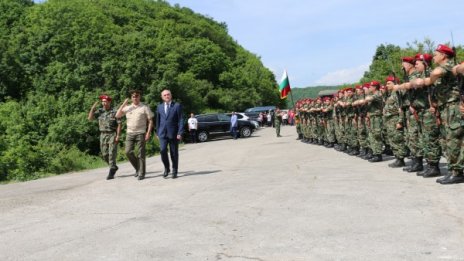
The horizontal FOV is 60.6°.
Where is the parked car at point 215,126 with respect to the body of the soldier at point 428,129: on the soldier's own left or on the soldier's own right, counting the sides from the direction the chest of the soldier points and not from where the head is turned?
on the soldier's own right

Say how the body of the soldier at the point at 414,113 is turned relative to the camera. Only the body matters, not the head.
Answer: to the viewer's left

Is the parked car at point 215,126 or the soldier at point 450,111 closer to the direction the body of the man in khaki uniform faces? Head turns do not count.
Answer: the soldier

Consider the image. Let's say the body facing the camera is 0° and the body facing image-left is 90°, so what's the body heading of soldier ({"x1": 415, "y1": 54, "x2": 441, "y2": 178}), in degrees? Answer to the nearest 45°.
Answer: approximately 90°

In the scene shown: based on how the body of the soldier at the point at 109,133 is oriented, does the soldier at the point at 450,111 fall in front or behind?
in front

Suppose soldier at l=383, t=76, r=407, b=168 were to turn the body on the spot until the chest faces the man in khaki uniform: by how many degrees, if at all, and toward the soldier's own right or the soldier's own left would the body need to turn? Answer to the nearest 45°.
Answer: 0° — they already face them

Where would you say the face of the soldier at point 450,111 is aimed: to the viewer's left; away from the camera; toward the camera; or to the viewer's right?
to the viewer's left

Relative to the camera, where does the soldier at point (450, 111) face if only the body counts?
to the viewer's left

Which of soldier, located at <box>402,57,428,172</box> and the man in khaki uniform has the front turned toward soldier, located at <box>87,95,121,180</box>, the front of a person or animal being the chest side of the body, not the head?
soldier, located at <box>402,57,428,172</box>

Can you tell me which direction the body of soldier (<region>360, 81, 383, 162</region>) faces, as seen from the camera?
to the viewer's left

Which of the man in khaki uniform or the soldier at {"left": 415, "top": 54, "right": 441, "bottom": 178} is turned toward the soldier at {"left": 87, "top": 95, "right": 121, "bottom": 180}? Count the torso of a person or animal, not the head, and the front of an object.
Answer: the soldier at {"left": 415, "top": 54, "right": 441, "bottom": 178}
